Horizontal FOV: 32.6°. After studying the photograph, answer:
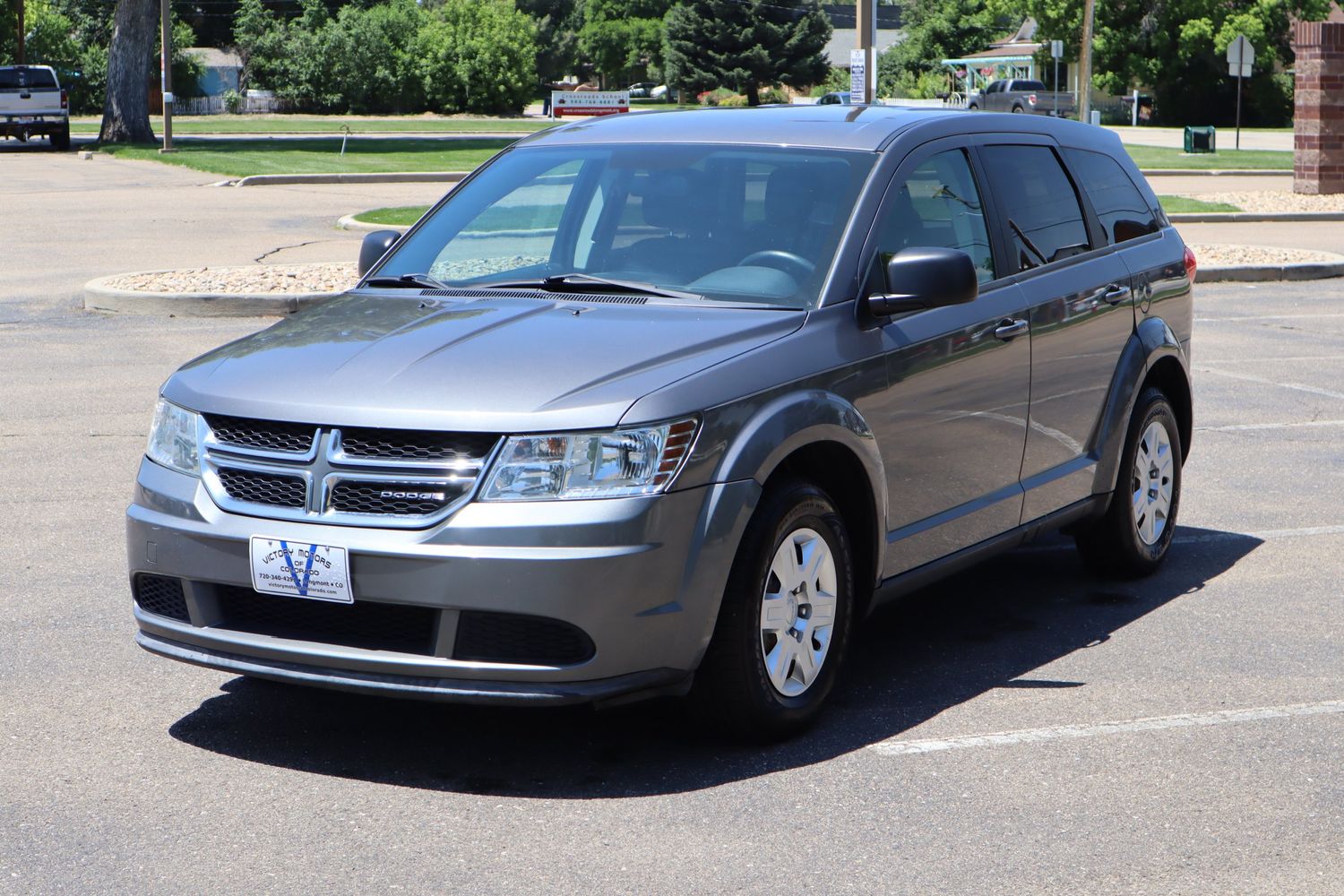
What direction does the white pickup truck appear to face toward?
away from the camera

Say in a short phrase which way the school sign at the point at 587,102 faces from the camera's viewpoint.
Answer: facing the viewer

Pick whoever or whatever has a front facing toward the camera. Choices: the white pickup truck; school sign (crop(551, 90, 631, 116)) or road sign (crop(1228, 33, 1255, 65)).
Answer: school sign (crop(551, 90, 631, 116))

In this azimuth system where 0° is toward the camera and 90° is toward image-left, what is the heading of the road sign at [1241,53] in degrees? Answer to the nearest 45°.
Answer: approximately 180°

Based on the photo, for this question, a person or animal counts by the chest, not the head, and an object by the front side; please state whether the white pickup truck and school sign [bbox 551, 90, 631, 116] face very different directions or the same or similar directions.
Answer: very different directions

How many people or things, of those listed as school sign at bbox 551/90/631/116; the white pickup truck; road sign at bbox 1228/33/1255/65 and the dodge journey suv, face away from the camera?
2

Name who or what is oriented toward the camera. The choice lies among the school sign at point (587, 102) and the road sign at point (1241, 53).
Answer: the school sign at point (587, 102)

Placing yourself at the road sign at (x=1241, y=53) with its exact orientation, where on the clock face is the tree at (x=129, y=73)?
The tree is roughly at 8 o'clock from the road sign.

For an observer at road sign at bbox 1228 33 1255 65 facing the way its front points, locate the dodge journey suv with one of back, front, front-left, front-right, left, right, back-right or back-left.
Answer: back

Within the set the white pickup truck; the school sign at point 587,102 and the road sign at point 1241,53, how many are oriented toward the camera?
1

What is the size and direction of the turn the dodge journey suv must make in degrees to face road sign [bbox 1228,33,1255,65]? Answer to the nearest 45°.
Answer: approximately 135° to its right

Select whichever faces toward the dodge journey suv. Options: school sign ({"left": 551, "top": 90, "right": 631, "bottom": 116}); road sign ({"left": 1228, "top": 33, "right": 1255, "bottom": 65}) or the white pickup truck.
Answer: school sign ({"left": 551, "top": 90, "right": 631, "bottom": 116})
